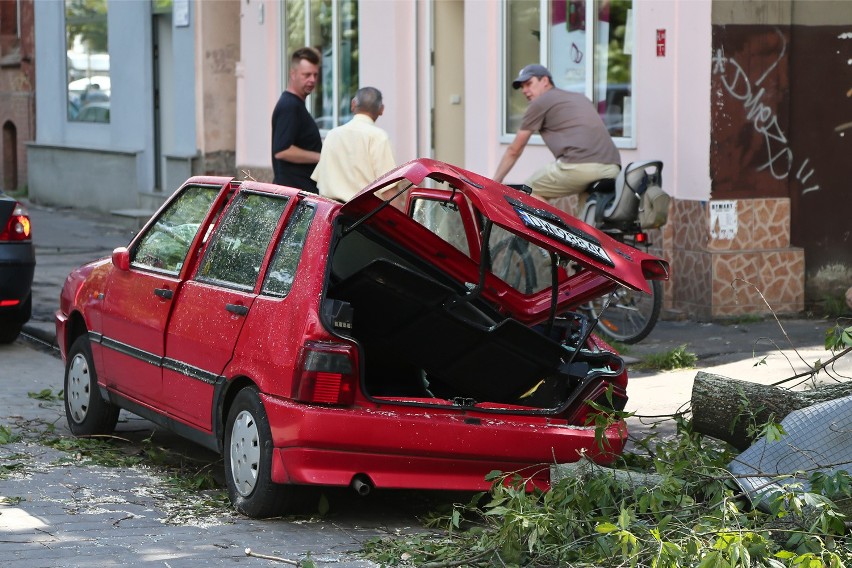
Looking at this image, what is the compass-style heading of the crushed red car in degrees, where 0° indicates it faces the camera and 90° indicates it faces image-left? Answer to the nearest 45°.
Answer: approximately 135°

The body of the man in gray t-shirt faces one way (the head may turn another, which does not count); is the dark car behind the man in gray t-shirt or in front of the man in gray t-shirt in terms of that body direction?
in front

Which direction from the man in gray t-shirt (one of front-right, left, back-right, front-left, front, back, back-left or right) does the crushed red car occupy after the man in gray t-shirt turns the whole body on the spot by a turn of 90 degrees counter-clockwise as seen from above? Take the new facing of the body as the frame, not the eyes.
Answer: front

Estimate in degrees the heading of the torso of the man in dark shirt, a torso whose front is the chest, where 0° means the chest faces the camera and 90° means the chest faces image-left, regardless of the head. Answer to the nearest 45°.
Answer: approximately 270°

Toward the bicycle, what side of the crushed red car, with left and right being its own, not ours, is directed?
right

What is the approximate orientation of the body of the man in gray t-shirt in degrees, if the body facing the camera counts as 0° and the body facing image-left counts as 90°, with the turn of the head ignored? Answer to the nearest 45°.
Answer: approximately 90°

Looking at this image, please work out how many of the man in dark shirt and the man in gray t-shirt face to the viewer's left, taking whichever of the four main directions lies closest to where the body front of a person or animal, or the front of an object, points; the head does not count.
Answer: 1

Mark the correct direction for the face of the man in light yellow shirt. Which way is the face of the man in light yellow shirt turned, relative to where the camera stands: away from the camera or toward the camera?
away from the camera

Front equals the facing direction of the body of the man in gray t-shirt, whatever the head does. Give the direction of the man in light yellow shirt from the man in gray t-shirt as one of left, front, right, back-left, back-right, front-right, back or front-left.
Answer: front-left

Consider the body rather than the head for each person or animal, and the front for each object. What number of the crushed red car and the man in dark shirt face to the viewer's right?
1
